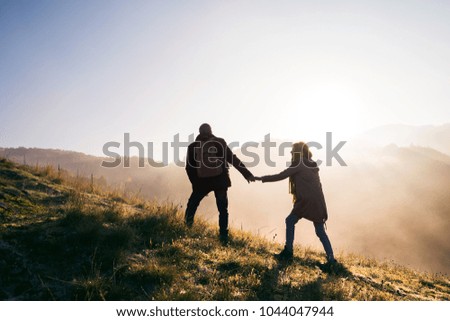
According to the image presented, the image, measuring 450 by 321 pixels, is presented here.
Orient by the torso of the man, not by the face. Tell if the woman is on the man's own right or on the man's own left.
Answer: on the man's own right

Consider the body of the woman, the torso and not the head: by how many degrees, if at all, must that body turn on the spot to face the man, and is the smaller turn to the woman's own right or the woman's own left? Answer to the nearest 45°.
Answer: approximately 45° to the woman's own left

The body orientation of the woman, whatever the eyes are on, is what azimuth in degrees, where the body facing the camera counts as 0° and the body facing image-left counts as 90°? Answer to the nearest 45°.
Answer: approximately 135°

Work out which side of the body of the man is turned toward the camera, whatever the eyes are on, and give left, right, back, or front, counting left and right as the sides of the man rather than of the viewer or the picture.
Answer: back
